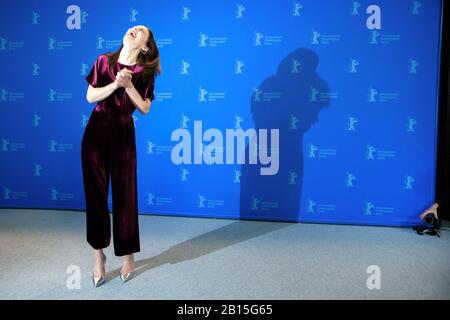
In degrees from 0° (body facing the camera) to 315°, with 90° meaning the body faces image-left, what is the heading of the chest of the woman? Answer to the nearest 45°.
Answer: approximately 0°
